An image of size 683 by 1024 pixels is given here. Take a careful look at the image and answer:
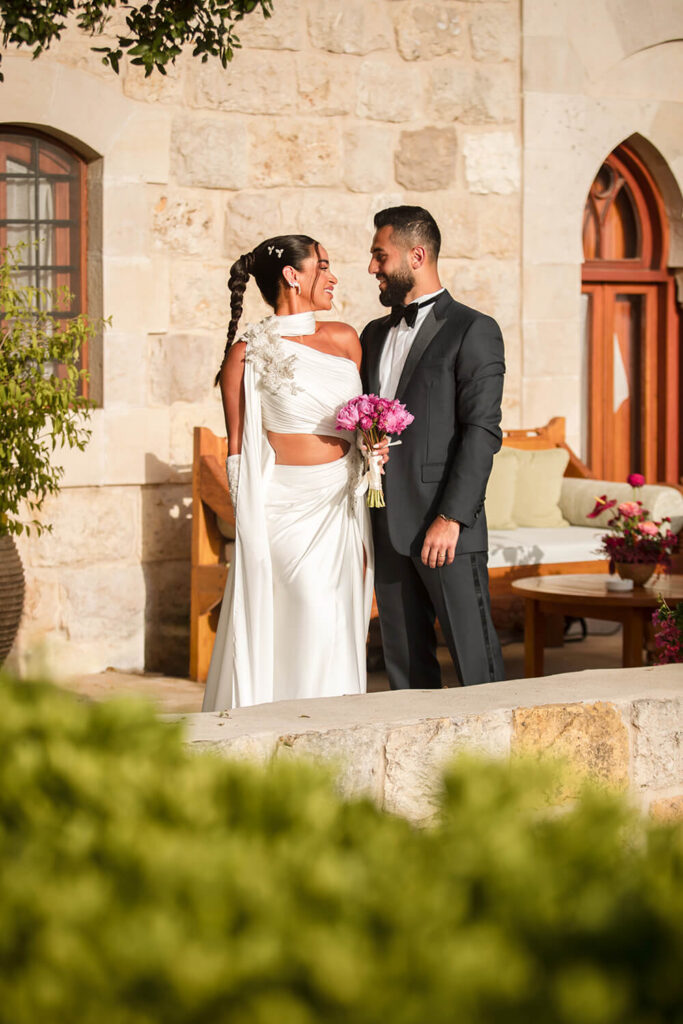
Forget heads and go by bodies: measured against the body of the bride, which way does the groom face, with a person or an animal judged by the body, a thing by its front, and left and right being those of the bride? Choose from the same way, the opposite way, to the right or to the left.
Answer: to the right

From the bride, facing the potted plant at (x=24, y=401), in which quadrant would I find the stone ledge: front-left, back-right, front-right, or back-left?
back-left

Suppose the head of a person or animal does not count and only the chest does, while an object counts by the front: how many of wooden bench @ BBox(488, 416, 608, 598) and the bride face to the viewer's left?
0

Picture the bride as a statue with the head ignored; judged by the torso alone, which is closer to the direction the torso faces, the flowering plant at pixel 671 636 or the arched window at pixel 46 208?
the flowering plant

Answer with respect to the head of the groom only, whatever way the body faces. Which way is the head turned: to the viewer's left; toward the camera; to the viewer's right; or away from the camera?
to the viewer's left

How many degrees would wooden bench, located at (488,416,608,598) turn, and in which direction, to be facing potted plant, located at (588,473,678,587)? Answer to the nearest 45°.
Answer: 0° — it already faces it

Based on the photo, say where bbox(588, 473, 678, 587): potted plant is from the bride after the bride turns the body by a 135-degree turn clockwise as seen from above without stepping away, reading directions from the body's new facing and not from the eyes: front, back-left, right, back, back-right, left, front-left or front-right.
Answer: back-right

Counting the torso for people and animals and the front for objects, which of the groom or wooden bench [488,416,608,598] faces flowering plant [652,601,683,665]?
the wooden bench

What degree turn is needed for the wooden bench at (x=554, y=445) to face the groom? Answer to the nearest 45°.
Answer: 0° — it already faces them

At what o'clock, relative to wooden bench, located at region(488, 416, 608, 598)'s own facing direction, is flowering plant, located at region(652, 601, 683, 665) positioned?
The flowering plant is roughly at 12 o'clock from the wooden bench.

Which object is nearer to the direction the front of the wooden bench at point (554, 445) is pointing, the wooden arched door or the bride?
the bride

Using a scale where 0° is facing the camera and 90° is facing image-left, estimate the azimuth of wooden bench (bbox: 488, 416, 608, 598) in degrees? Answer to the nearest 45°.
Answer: approximately 0°
